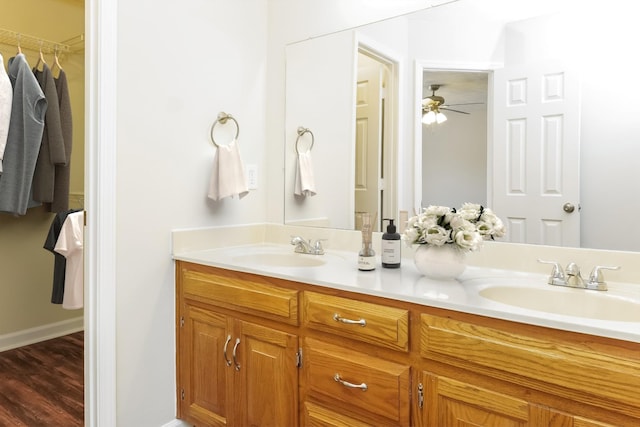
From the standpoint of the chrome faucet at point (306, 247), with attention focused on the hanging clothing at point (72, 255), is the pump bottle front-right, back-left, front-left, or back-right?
back-left

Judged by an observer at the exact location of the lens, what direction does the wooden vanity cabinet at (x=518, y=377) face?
facing the viewer and to the left of the viewer

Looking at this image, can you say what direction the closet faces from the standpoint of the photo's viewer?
facing the viewer and to the right of the viewer

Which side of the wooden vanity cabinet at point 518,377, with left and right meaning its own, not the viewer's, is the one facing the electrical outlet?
right

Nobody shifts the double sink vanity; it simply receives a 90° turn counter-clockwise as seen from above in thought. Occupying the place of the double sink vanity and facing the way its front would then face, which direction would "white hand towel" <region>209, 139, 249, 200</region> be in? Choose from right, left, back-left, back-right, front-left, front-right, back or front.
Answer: back

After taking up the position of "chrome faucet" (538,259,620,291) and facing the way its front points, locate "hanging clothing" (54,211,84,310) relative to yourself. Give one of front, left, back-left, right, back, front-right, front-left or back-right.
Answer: front-right
